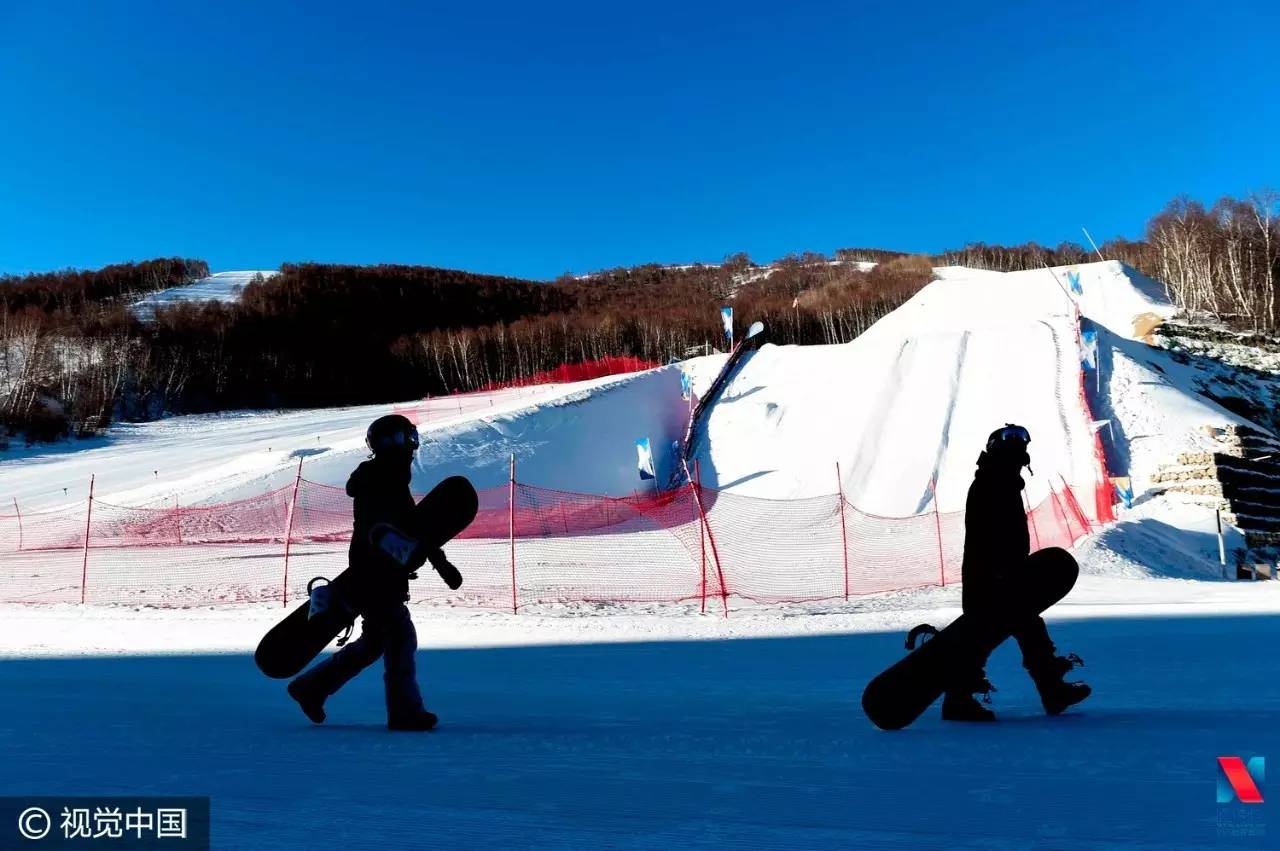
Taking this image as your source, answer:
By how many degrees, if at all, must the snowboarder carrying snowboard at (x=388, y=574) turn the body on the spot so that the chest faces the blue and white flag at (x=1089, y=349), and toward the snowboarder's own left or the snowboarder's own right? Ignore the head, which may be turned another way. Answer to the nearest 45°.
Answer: approximately 45° to the snowboarder's own left

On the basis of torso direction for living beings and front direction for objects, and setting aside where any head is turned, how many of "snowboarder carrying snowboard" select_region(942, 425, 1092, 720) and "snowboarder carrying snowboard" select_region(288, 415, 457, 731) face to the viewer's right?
2

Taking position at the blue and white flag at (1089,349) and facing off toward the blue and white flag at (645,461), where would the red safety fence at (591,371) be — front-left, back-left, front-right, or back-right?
front-right

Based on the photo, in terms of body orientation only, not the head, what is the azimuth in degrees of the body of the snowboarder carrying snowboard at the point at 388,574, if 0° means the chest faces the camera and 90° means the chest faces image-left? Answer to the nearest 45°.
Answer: approximately 270°

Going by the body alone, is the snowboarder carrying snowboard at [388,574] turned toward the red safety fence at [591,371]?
no

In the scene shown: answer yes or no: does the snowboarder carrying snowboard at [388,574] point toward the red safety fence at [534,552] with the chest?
no

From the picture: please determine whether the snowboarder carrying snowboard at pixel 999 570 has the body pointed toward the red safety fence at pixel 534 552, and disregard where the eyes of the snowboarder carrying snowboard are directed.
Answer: no

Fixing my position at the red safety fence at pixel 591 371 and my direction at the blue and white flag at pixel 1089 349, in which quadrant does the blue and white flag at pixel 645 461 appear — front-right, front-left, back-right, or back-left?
front-right

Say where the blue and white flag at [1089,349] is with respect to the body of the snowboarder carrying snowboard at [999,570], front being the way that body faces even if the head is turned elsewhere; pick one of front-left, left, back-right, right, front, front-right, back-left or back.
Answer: left
